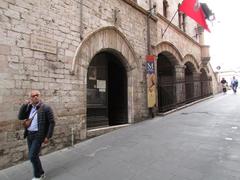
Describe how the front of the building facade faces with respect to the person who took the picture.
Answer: facing the viewer and to the right of the viewer

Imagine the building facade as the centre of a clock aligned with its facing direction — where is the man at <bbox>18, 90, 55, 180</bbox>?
The man is roughly at 2 o'clock from the building facade.

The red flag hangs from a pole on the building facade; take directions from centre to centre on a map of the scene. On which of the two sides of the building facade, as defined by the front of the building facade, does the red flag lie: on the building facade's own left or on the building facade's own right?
on the building facade's own left
